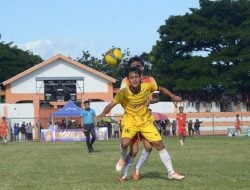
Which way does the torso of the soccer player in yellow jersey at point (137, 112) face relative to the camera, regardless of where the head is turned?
toward the camera
